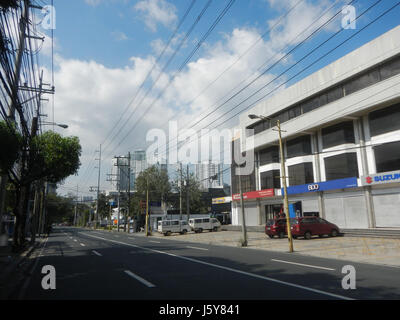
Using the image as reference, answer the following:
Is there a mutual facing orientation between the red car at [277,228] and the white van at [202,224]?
no

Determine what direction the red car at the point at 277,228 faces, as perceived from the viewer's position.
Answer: facing away from the viewer and to the right of the viewer

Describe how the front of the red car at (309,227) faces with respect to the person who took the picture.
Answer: facing away from the viewer and to the right of the viewer

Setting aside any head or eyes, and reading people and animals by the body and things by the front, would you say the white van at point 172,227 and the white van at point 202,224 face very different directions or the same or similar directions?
same or similar directions

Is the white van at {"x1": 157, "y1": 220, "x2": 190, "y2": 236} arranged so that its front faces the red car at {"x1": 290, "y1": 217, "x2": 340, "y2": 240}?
no

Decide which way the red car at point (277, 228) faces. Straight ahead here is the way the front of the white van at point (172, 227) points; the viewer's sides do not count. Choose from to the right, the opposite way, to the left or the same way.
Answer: the same way

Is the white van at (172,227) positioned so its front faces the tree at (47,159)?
no

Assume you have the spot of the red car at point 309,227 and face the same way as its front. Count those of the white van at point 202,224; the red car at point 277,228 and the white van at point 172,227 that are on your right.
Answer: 0

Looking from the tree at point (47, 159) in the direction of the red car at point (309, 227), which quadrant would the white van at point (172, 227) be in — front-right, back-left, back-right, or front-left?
front-left

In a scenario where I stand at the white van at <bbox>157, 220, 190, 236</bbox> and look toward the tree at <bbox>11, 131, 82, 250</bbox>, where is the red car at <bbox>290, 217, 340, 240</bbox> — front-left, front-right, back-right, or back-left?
front-left

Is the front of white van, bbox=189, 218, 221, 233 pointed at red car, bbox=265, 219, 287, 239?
no

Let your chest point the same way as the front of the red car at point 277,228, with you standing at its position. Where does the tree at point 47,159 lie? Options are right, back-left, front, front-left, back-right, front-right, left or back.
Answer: back

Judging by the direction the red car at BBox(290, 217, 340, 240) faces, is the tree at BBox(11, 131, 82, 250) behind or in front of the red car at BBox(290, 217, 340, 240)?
behind
